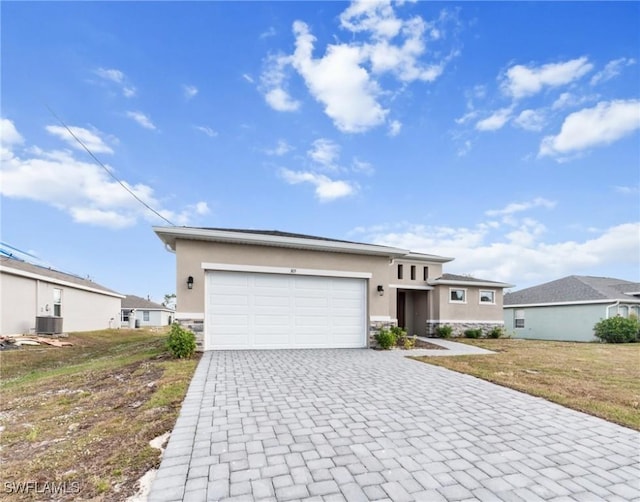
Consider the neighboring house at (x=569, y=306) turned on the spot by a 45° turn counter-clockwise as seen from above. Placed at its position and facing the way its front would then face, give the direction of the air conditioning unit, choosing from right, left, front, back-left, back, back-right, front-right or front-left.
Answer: back-right

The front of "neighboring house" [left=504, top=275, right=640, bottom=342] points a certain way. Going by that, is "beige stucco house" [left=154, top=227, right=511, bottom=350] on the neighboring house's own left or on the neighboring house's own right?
on the neighboring house's own right

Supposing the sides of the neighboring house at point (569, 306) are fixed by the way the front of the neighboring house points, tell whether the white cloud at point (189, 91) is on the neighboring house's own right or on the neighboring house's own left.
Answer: on the neighboring house's own right

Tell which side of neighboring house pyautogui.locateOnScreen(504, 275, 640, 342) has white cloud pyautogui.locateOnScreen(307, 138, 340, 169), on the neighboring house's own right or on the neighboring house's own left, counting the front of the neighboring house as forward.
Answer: on the neighboring house's own right

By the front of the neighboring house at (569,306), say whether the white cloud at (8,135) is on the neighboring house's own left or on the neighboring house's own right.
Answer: on the neighboring house's own right

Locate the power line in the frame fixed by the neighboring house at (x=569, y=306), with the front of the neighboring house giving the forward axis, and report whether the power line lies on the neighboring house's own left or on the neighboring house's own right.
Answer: on the neighboring house's own right

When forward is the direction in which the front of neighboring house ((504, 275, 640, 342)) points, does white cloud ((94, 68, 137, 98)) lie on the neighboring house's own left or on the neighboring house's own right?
on the neighboring house's own right

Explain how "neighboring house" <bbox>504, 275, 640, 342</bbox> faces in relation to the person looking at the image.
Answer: facing the viewer and to the right of the viewer

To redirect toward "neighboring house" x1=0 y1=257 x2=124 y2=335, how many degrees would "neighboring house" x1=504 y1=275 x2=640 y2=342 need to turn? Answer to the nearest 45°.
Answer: approximately 90° to its right
